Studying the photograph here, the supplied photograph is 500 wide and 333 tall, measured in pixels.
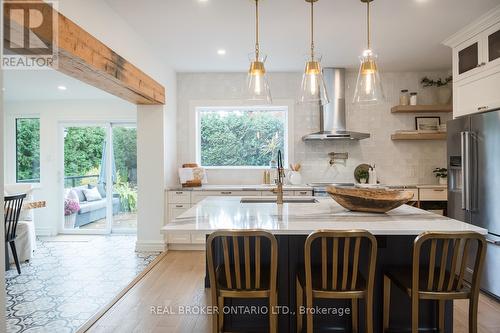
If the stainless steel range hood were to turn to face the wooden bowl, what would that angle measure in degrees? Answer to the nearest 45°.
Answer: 0° — it already faces it

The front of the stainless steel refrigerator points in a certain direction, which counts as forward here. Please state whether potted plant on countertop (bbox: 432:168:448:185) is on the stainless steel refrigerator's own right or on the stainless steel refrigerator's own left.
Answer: on the stainless steel refrigerator's own right

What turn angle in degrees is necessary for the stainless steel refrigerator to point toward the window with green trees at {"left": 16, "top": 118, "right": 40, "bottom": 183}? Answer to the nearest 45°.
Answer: approximately 45° to its right

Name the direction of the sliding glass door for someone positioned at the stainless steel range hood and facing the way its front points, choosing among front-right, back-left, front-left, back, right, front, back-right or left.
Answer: right

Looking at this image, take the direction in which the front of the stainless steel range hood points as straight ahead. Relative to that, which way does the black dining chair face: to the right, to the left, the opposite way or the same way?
to the right

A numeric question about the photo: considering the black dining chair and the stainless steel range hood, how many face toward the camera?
1

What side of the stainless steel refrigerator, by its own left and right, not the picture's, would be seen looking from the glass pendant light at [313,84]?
front

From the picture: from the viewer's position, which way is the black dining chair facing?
facing away from the viewer and to the left of the viewer

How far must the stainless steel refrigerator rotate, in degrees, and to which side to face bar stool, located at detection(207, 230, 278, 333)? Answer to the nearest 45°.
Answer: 0° — it already faces it

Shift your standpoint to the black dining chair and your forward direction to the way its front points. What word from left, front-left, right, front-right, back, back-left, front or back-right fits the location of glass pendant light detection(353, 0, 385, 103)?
back

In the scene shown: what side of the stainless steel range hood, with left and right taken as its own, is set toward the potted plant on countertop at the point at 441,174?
left

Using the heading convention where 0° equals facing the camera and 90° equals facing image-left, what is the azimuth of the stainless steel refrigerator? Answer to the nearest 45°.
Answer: approximately 45°

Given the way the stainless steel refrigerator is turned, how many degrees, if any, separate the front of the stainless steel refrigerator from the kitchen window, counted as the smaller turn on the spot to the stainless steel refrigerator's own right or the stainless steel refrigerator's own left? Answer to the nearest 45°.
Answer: approximately 45° to the stainless steel refrigerator's own right

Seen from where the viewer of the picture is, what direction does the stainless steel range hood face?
facing the viewer

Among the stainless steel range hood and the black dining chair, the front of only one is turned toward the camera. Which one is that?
the stainless steel range hood

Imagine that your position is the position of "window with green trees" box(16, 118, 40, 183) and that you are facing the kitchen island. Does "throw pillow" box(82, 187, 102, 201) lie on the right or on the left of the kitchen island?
left
